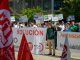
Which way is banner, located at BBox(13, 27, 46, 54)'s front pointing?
toward the camera

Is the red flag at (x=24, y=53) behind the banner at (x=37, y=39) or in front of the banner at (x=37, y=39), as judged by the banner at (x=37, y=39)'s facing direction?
in front

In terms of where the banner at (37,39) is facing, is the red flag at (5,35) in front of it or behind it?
in front
